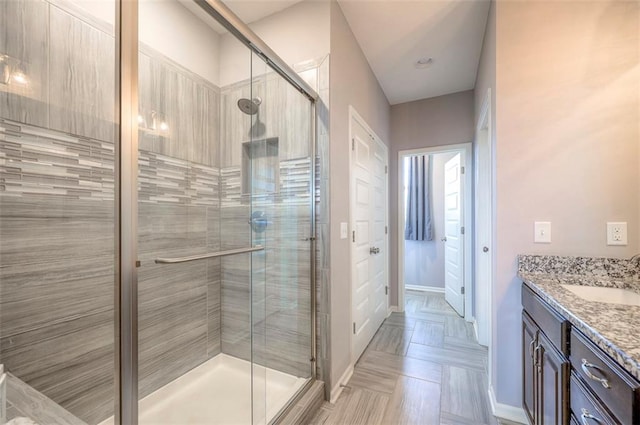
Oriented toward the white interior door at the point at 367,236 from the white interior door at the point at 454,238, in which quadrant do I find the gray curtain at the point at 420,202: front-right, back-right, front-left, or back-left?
back-right

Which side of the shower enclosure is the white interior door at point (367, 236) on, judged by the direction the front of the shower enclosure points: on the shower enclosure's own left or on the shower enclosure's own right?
on the shower enclosure's own left

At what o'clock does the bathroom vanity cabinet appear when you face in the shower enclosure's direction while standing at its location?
The bathroom vanity cabinet is roughly at 12 o'clock from the shower enclosure.

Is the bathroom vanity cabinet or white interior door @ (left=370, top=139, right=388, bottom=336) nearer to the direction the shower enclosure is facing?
the bathroom vanity cabinet

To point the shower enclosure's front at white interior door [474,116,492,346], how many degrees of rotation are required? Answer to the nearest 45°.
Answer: approximately 45° to its left

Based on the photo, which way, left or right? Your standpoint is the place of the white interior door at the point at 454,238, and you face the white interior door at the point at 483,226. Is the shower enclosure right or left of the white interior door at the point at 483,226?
right

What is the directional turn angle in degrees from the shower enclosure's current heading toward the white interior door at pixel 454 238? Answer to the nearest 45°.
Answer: approximately 45° to its left

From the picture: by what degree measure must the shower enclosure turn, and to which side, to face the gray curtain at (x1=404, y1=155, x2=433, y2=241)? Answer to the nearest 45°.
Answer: approximately 45° to its left

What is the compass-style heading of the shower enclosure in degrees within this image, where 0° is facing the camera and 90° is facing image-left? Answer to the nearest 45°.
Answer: approximately 315°

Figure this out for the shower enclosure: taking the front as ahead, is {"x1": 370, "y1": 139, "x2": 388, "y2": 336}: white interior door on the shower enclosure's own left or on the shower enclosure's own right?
on the shower enclosure's own left
